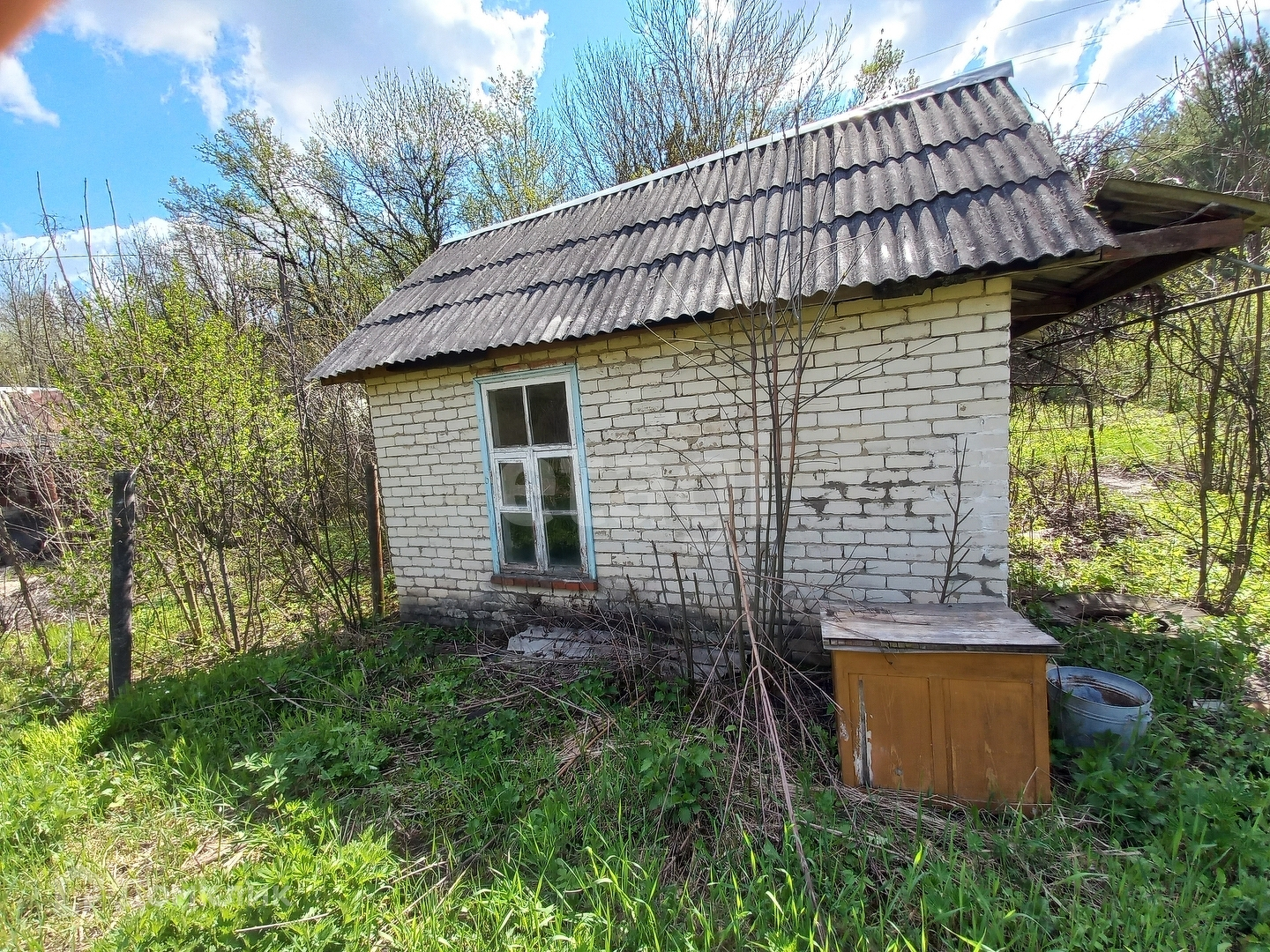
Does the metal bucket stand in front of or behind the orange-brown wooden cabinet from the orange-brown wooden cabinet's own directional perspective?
behind

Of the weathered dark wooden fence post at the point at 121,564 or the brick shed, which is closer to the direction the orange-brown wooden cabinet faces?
the weathered dark wooden fence post

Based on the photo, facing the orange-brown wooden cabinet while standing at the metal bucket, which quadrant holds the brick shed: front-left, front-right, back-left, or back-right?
front-right

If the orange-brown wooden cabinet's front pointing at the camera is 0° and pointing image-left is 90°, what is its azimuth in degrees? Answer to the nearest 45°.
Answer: approximately 0°

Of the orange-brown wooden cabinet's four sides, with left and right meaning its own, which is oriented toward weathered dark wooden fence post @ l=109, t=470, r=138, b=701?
right

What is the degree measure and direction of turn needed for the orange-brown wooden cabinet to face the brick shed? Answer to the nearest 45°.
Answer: approximately 135° to its right

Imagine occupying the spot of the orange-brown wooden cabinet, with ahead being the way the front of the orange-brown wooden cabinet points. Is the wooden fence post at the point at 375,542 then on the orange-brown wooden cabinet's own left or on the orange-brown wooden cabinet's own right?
on the orange-brown wooden cabinet's own right

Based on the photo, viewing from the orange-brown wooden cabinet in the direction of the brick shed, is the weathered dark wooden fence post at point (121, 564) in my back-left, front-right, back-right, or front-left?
front-left
